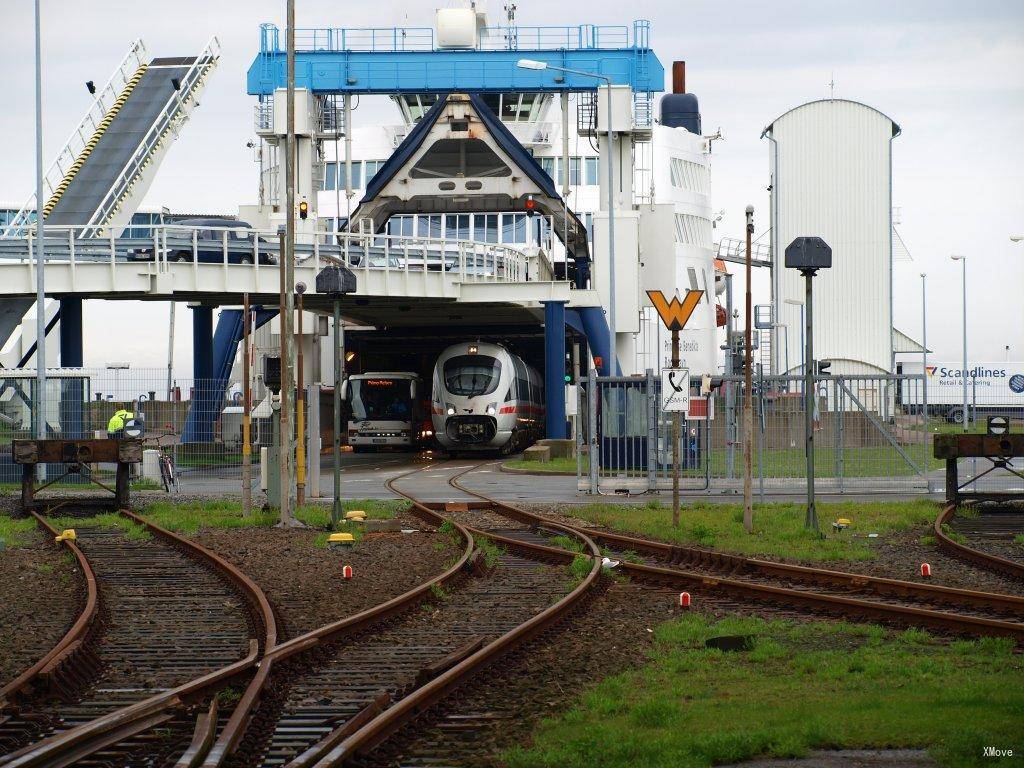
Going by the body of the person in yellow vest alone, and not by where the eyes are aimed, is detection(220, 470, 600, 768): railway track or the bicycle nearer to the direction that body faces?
the bicycle

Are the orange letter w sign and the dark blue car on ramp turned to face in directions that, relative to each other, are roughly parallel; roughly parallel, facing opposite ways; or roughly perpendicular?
roughly perpendicular
